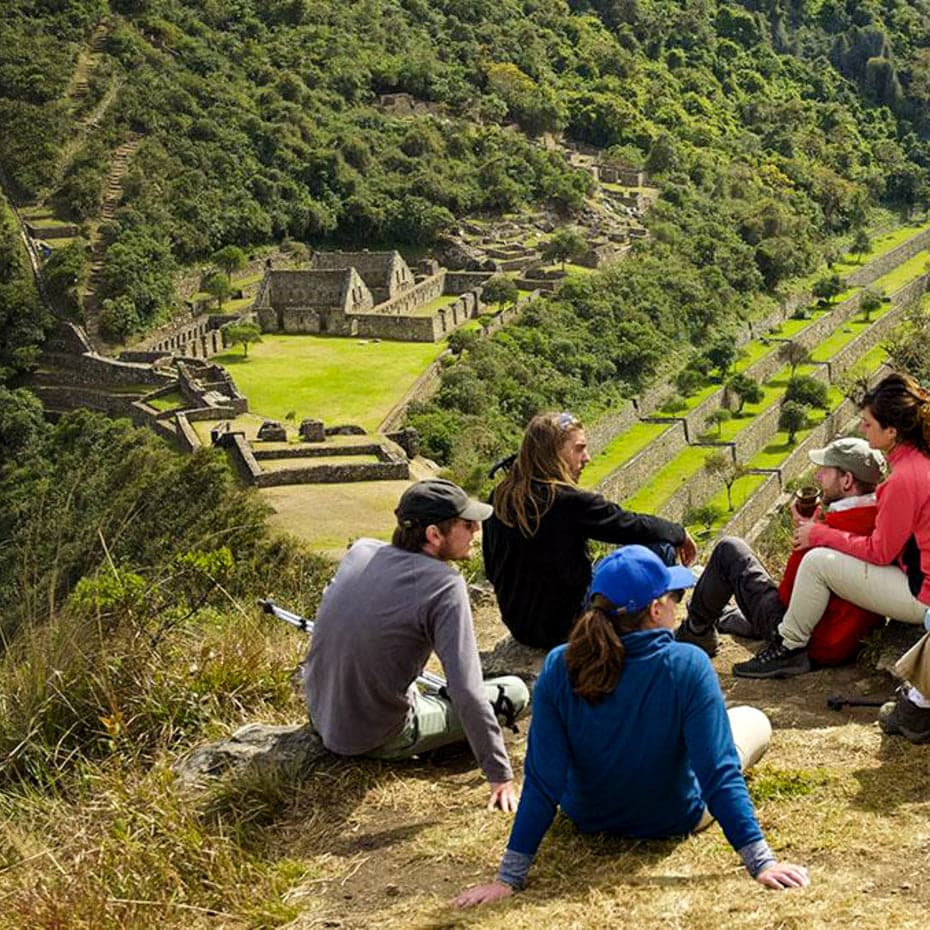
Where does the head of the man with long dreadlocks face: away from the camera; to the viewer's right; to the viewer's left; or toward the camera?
to the viewer's right

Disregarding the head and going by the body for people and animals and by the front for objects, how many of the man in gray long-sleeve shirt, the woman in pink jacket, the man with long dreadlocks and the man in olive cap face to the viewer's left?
2

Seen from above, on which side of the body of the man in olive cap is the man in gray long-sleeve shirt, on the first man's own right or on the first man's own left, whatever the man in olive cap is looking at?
on the first man's own left

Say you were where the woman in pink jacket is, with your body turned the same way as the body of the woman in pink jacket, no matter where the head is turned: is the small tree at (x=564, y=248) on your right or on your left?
on your right

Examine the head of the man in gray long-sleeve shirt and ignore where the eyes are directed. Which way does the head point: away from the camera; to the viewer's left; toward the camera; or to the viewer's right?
to the viewer's right

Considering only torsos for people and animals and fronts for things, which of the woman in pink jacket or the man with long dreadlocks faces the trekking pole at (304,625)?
the woman in pink jacket

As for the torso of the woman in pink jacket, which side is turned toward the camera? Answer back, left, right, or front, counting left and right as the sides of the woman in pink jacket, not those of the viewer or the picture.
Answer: left

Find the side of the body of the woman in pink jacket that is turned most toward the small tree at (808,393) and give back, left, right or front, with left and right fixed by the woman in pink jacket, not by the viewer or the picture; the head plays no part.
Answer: right

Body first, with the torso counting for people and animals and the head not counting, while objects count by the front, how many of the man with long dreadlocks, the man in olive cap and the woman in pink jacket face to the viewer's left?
2
